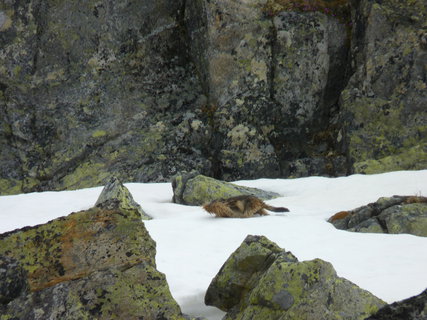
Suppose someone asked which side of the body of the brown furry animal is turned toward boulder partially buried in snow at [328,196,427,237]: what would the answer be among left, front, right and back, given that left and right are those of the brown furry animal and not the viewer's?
back

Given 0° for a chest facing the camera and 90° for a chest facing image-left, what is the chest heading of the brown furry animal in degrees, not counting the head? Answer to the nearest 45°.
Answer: approximately 90°

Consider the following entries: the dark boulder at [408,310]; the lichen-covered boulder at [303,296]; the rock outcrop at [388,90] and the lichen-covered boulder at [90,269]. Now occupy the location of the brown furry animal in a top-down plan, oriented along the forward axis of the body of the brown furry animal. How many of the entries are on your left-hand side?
3

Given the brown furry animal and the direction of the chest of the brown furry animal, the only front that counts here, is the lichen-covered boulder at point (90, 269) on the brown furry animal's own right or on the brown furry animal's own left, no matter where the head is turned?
on the brown furry animal's own left

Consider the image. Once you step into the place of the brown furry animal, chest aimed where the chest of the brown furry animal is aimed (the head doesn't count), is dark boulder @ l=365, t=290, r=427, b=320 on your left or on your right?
on your left

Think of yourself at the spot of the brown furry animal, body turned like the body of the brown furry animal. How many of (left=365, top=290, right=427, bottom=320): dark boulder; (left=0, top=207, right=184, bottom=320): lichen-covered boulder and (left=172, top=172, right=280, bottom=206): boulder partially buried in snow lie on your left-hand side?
2

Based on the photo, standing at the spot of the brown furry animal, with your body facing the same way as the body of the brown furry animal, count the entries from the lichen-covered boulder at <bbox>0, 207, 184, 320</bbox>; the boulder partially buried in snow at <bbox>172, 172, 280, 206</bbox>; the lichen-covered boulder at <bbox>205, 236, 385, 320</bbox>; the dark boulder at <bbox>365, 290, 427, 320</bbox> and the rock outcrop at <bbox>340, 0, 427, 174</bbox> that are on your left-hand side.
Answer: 3

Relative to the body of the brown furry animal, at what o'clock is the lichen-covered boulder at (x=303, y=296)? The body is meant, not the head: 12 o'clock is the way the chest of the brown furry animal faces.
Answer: The lichen-covered boulder is roughly at 9 o'clock from the brown furry animal.

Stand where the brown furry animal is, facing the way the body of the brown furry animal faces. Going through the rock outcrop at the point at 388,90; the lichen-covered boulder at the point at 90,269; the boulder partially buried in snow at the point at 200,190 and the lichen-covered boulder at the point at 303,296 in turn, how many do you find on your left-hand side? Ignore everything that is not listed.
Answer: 2

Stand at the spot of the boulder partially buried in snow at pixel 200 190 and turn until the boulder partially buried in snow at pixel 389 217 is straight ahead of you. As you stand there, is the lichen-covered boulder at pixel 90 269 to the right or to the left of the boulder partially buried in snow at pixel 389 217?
right

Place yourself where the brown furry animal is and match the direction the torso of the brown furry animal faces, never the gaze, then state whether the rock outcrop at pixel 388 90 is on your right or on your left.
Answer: on your right

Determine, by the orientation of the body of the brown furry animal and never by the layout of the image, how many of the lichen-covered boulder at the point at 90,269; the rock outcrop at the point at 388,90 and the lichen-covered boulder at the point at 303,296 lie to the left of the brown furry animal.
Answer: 2
